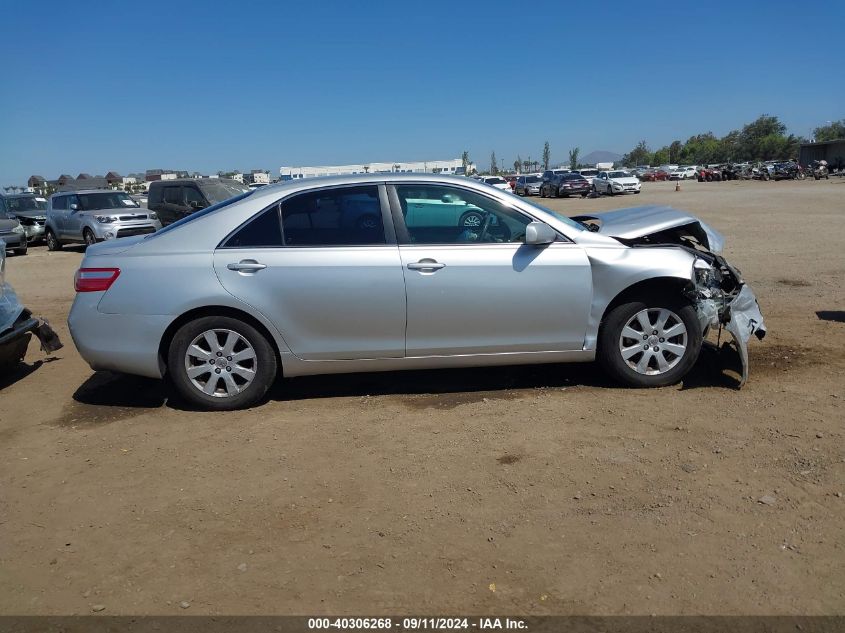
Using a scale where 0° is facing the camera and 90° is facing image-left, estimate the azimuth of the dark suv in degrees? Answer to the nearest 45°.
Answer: approximately 315°

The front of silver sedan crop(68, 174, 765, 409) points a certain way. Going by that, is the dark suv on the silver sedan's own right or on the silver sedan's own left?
on the silver sedan's own left

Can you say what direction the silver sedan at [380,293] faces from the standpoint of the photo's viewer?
facing to the right of the viewer
